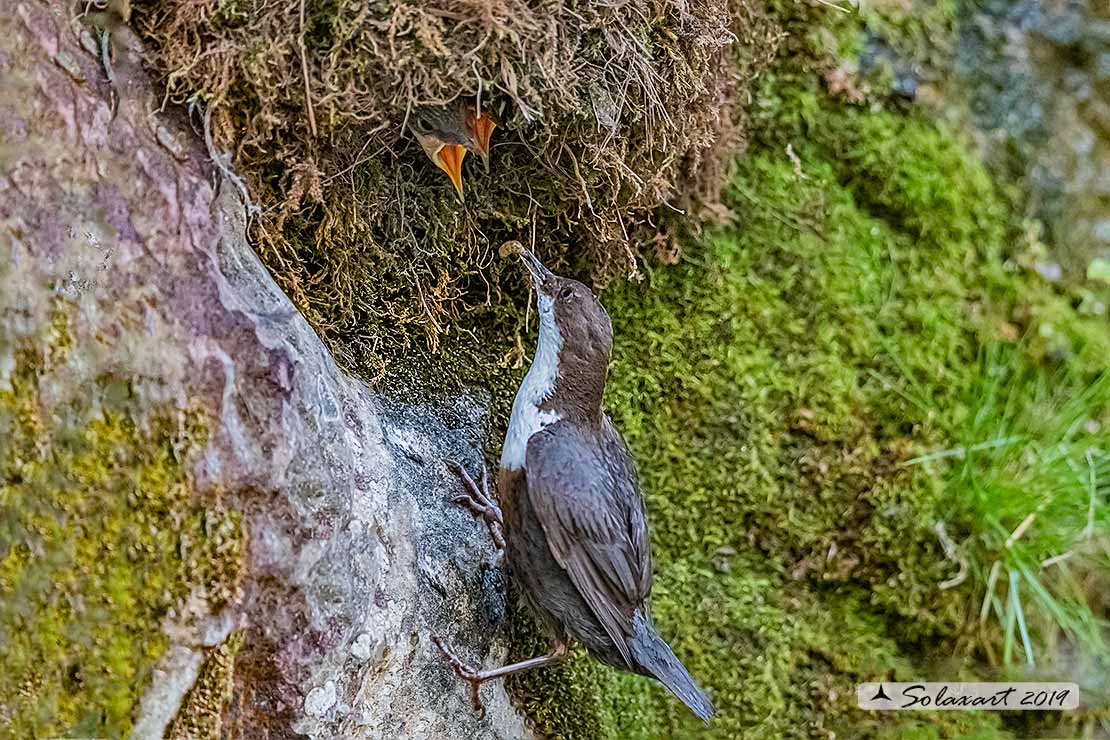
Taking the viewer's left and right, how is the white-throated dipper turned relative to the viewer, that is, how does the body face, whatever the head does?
facing to the left of the viewer
